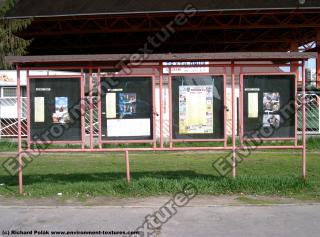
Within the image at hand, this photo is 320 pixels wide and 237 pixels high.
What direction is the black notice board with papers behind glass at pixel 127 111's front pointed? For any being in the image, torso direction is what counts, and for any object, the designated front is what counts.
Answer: toward the camera

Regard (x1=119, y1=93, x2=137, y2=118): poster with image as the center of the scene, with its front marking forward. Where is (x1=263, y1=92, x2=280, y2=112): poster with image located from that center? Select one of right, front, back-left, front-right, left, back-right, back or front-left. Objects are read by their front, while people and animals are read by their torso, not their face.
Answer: left

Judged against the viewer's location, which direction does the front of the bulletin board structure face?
facing the viewer

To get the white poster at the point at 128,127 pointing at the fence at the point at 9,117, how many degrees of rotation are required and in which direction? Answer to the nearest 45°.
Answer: approximately 135° to its right

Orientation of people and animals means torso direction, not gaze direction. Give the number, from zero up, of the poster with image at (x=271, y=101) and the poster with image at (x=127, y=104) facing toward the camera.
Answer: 2

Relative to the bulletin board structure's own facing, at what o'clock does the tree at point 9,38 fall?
The tree is roughly at 5 o'clock from the bulletin board structure.

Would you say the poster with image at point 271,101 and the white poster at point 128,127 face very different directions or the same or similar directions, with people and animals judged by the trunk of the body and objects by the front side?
same or similar directions

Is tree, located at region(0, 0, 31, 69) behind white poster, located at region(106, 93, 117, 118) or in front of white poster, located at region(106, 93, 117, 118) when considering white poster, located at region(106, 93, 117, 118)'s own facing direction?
behind

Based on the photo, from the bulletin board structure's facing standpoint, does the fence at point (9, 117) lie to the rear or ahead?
to the rear

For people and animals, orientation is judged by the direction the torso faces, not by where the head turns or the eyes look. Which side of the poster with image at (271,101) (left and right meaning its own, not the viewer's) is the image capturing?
front

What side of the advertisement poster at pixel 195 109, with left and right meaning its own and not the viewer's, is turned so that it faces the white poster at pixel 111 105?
right

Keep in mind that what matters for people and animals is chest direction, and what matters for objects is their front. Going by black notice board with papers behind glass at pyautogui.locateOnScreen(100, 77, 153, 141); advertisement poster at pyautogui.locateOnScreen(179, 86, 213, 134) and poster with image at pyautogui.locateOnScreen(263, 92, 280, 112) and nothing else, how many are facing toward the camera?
3

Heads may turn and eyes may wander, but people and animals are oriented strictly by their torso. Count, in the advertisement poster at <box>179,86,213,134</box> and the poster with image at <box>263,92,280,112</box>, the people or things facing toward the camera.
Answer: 2

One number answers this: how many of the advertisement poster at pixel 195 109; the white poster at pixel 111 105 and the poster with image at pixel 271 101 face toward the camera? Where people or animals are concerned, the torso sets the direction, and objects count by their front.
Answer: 3
